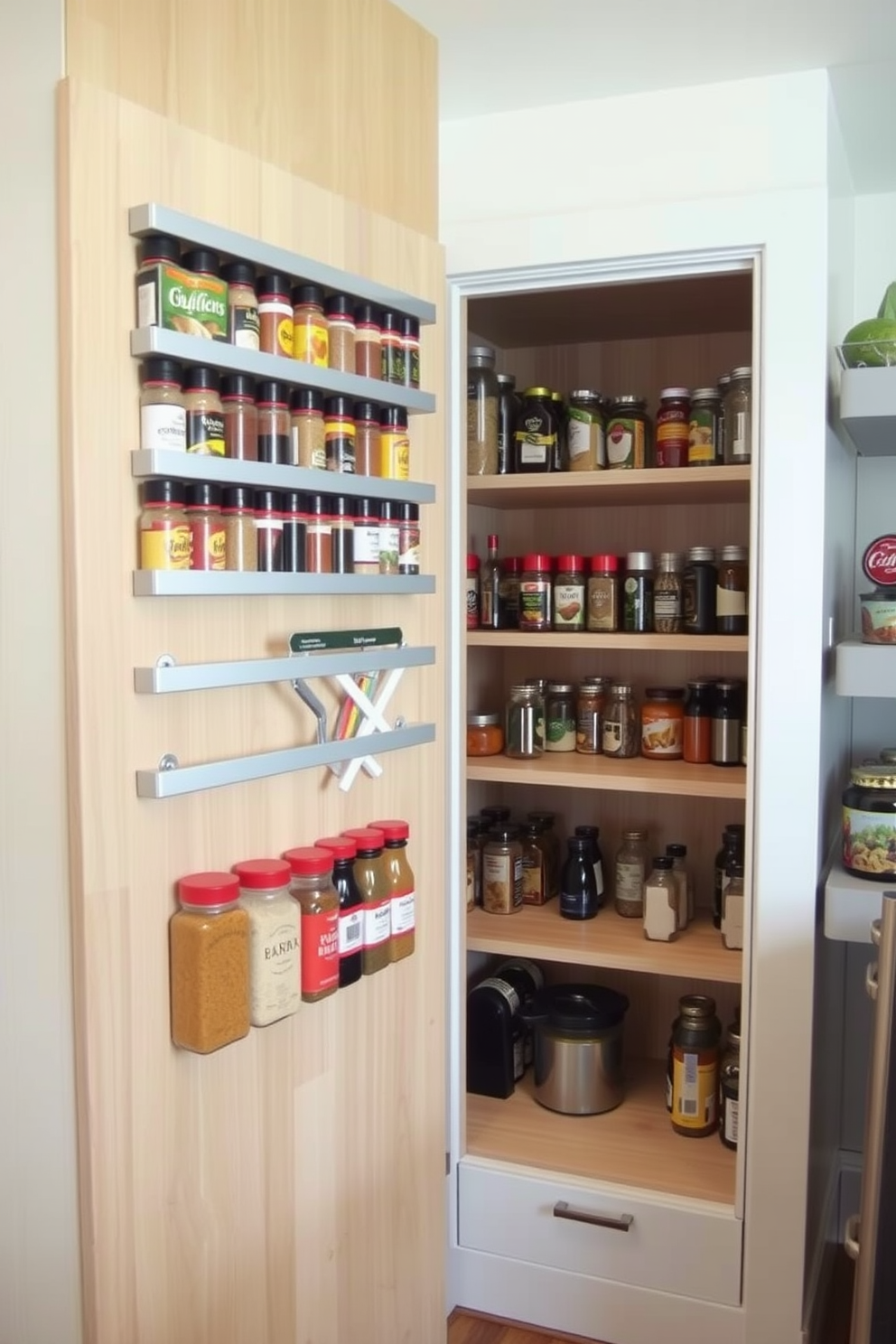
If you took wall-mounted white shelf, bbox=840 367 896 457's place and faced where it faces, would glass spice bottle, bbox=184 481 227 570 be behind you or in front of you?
in front

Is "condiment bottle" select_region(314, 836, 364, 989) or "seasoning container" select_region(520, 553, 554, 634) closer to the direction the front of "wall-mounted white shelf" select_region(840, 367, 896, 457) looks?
the condiment bottle

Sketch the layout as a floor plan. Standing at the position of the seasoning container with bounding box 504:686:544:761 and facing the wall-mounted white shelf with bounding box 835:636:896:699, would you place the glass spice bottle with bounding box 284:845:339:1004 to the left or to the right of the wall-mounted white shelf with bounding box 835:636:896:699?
right

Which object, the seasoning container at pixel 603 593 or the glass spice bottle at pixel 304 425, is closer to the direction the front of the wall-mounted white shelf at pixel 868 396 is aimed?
the glass spice bottle
